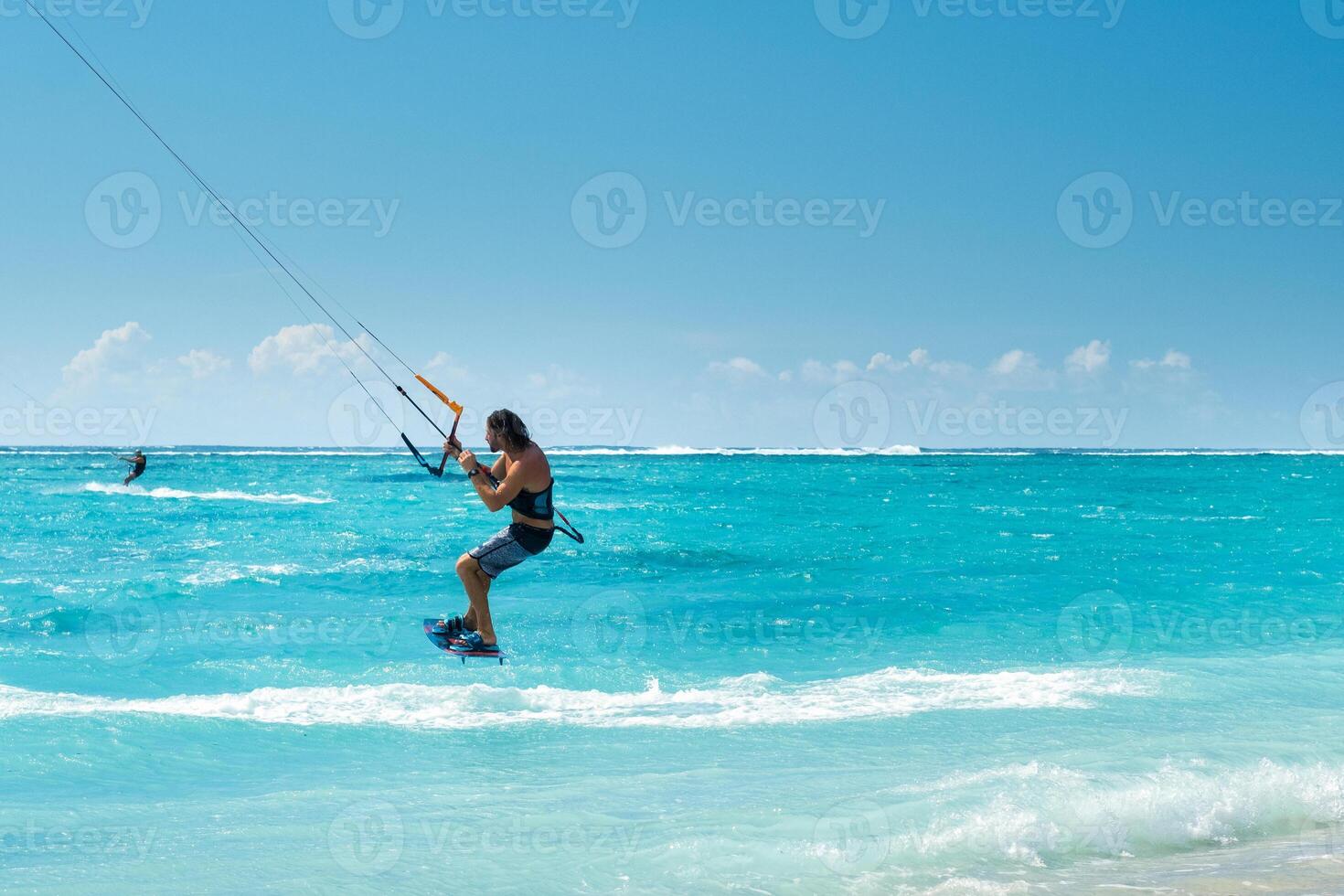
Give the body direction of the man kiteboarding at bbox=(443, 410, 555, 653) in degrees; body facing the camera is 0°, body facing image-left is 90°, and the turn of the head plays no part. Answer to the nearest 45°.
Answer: approximately 90°

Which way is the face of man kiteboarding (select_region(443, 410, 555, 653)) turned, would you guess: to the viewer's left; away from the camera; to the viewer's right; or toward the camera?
to the viewer's left
